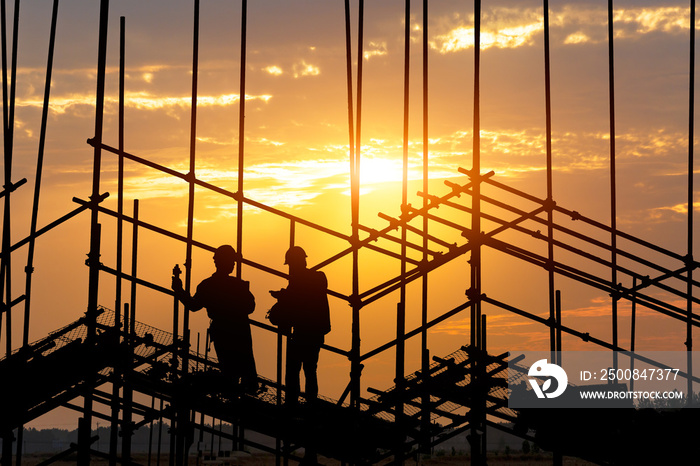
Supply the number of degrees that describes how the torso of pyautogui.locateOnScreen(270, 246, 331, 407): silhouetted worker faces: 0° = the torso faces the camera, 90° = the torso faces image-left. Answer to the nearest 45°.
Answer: approximately 45°

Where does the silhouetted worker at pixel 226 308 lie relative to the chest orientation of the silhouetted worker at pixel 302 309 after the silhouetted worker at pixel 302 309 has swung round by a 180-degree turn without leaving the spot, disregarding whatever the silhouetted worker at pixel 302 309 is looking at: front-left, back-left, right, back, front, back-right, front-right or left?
back-left
